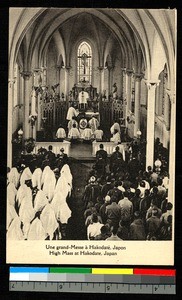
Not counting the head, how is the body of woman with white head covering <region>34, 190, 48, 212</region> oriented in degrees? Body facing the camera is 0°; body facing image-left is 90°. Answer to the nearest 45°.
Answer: approximately 180°

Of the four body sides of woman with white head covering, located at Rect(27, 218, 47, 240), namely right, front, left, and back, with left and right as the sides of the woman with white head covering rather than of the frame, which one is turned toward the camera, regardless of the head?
back

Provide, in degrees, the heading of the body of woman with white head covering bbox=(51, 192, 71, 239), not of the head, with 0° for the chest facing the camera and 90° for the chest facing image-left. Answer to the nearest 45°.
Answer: approximately 180°

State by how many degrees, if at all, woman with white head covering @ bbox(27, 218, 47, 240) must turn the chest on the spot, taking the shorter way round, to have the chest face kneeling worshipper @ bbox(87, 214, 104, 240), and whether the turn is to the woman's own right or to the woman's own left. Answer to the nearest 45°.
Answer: approximately 90° to the woman's own right

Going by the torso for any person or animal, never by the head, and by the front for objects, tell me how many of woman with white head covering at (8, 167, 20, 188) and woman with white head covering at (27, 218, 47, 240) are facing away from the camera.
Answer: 2

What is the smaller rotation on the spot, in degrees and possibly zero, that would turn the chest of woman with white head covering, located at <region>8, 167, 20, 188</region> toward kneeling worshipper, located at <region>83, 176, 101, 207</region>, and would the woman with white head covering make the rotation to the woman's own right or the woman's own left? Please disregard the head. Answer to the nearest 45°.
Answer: approximately 90° to the woman's own right

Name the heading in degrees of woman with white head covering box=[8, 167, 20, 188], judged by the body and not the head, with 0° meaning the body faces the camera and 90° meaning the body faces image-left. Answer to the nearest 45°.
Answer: approximately 180°
